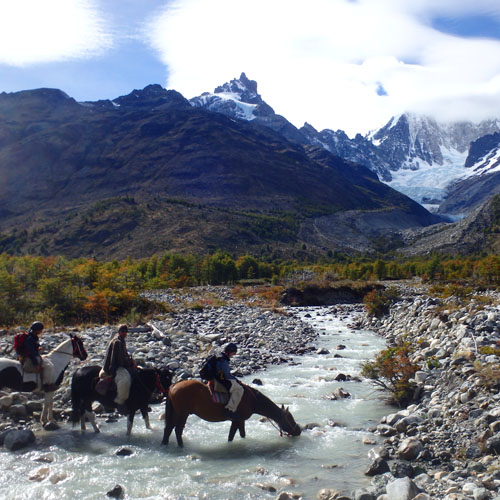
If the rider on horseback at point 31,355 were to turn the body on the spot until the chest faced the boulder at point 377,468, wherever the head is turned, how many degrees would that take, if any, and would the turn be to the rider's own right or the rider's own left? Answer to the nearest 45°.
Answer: approximately 45° to the rider's own right

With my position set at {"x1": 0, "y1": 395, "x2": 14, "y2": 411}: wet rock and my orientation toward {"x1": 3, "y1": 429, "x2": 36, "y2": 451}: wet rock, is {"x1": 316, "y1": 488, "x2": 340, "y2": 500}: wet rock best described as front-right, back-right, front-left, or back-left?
front-left

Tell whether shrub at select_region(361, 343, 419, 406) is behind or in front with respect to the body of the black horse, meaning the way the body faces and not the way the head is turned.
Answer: in front

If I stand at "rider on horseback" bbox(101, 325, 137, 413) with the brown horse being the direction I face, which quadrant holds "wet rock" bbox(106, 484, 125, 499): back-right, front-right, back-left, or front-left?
front-right

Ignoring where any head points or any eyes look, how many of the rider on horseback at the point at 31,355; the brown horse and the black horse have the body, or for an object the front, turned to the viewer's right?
3

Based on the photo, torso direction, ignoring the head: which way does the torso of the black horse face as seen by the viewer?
to the viewer's right

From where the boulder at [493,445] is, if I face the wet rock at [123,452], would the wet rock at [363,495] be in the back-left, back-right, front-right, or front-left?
front-left

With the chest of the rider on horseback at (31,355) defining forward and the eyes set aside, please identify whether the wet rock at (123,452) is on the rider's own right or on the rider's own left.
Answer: on the rider's own right

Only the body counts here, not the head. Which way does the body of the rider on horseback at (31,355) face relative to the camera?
to the viewer's right

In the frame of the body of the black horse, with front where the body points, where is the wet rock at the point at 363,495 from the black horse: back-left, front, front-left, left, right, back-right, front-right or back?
front-right

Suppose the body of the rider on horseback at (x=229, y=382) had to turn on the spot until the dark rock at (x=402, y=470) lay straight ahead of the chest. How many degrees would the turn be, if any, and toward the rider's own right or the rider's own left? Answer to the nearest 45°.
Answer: approximately 45° to the rider's own right

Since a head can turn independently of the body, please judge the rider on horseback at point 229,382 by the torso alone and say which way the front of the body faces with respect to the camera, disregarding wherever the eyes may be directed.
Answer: to the viewer's right

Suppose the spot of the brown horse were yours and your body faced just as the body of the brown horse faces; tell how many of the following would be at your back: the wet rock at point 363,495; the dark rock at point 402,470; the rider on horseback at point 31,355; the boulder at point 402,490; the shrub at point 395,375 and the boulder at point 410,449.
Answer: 1

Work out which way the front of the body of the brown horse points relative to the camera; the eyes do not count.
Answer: to the viewer's right

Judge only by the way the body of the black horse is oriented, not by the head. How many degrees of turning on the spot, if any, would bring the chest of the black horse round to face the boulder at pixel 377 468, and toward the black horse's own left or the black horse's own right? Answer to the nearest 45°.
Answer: approximately 45° to the black horse's own right

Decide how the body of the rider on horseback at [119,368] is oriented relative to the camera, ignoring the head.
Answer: to the viewer's right

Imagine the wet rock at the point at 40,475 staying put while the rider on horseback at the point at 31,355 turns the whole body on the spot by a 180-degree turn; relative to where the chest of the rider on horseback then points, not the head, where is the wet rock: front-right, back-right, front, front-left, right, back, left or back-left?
left
